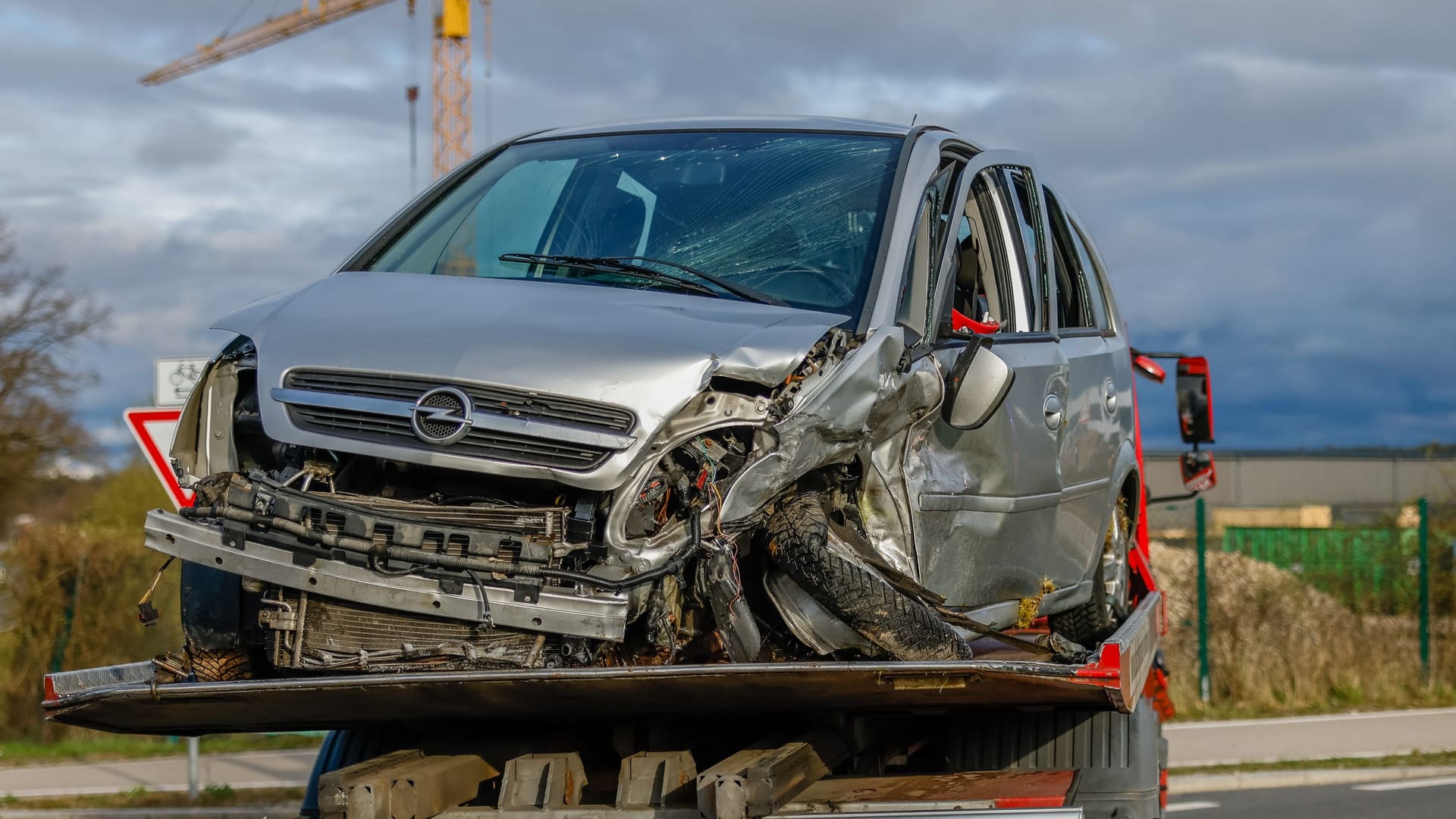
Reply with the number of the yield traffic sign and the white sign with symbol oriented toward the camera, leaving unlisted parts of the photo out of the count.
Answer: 2

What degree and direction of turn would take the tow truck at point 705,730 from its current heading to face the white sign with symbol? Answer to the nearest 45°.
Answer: approximately 45° to its left

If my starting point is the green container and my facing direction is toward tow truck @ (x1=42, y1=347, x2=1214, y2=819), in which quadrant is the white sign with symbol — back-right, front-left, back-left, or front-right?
front-right

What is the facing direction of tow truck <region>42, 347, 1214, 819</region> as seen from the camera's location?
facing away from the viewer

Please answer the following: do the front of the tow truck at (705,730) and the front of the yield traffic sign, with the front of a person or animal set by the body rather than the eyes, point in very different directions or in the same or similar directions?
very different directions

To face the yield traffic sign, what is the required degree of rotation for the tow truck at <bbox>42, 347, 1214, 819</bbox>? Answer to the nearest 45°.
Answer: approximately 45° to its left

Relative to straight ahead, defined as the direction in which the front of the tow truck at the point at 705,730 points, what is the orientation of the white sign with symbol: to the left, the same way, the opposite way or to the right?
the opposite way

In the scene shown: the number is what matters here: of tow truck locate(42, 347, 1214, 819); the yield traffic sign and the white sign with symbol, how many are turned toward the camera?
2

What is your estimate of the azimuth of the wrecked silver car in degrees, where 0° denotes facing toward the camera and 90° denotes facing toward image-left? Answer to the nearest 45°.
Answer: approximately 45°

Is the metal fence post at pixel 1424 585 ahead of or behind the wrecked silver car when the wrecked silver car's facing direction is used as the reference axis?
behind

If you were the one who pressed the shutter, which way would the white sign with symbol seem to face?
facing the viewer
